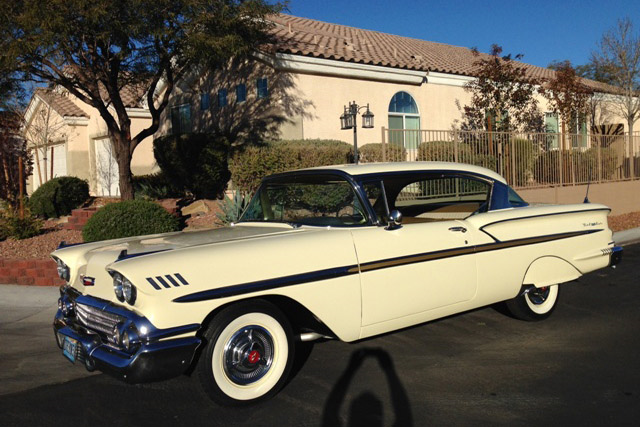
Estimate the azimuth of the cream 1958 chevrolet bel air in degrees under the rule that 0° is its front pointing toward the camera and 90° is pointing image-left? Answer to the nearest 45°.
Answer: approximately 45°

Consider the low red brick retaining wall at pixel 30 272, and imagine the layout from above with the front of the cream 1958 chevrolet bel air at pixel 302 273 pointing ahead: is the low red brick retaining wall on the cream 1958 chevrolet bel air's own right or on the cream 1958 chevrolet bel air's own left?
on the cream 1958 chevrolet bel air's own right

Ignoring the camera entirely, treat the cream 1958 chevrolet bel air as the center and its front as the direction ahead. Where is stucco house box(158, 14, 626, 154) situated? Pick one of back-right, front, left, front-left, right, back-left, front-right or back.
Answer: back-right

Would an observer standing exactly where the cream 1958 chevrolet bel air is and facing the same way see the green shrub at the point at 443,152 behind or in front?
behind

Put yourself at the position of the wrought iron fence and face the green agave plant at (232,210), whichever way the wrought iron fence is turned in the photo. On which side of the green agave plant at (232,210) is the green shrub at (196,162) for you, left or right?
right

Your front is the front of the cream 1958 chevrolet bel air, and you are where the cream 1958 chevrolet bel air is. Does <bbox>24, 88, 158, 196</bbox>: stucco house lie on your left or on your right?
on your right

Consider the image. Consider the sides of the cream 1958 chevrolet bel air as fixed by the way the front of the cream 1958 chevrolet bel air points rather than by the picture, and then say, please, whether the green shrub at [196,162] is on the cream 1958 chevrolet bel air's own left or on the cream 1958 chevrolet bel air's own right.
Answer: on the cream 1958 chevrolet bel air's own right

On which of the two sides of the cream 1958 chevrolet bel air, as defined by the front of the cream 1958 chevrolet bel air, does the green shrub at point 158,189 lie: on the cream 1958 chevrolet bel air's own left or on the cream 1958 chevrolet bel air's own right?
on the cream 1958 chevrolet bel air's own right
